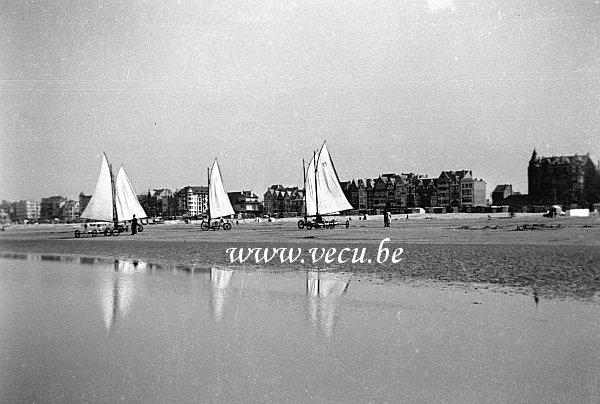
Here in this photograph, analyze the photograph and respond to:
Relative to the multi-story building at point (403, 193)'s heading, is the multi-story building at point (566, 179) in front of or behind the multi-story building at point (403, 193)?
in front

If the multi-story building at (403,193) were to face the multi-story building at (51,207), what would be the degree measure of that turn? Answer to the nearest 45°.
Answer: approximately 45° to its right

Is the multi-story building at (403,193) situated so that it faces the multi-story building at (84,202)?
no

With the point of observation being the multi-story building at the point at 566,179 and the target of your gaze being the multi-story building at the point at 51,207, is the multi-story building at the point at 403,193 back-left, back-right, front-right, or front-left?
front-right

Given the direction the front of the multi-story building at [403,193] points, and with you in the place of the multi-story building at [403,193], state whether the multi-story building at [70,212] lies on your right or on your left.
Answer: on your right

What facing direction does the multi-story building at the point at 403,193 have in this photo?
toward the camera
